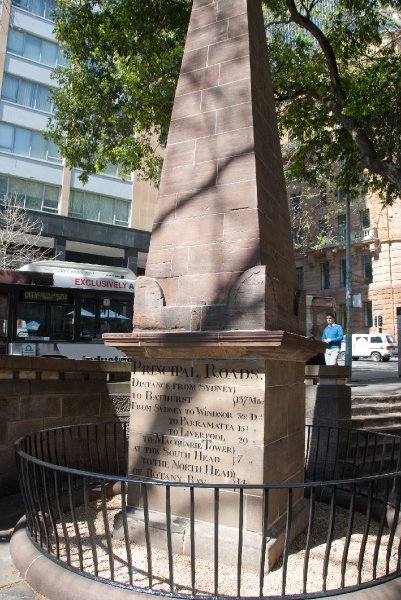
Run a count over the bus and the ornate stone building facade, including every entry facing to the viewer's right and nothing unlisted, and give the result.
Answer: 0

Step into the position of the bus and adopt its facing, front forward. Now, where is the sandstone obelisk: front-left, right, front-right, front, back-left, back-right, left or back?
left

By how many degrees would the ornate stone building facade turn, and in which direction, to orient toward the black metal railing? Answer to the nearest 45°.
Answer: approximately 45° to its left

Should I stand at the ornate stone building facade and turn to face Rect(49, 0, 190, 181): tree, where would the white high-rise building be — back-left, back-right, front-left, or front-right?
front-right

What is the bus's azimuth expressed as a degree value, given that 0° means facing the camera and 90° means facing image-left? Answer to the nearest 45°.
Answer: approximately 90°

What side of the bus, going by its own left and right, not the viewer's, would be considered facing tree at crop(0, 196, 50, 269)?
right

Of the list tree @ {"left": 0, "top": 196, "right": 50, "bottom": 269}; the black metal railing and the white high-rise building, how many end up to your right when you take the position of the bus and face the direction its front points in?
2

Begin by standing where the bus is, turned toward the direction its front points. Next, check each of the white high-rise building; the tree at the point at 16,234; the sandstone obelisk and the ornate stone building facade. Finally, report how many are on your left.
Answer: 1

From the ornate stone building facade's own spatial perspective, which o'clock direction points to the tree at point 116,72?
The tree is roughly at 11 o'clock from the ornate stone building facade.

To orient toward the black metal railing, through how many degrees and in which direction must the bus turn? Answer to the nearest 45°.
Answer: approximately 90° to its left

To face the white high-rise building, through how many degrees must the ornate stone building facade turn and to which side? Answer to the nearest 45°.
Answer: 0° — it already faces it

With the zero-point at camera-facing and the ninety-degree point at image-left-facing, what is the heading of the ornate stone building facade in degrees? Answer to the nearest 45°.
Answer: approximately 45°
